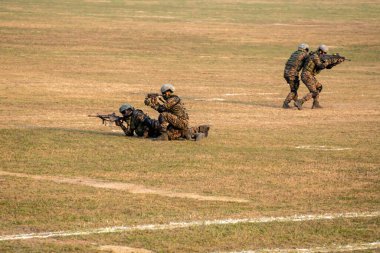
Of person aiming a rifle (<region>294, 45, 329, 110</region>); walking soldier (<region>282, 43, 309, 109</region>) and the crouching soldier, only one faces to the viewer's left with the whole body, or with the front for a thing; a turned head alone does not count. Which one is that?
the crouching soldier

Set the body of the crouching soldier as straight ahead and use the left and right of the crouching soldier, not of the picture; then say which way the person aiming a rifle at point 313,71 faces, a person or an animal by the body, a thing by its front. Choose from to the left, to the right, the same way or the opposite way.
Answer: the opposite way

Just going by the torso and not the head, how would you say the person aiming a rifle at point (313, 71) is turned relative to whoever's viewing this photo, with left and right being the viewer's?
facing to the right of the viewer

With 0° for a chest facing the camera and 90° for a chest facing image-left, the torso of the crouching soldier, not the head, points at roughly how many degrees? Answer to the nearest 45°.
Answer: approximately 90°

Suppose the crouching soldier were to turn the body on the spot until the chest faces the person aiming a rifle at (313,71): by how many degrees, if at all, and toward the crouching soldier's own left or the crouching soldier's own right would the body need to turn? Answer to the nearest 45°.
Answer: approximately 135° to the crouching soldier's own right

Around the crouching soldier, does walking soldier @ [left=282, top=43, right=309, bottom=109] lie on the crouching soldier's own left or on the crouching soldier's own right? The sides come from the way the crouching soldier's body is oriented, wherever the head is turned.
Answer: on the crouching soldier's own right

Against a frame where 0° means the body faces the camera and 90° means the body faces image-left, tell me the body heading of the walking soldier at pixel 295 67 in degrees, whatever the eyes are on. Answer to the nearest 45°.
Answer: approximately 270°
